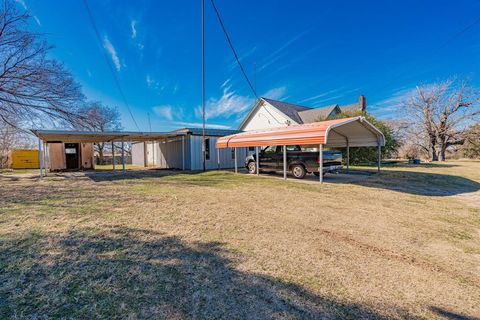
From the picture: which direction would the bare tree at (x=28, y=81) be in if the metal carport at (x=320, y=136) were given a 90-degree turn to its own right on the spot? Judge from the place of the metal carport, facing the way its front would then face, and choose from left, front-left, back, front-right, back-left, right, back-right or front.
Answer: front-right

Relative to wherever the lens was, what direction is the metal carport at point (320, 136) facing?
facing the viewer and to the right of the viewer

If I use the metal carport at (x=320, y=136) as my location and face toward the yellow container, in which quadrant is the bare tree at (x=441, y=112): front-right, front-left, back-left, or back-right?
back-right

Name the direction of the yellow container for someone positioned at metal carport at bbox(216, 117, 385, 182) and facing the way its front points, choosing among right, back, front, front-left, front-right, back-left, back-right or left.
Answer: back-right

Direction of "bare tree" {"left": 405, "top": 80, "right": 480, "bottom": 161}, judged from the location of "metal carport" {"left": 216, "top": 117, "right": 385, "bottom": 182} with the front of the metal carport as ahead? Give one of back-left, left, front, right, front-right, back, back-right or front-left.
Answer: left

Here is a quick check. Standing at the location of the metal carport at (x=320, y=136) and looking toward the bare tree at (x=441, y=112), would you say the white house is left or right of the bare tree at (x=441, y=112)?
left
